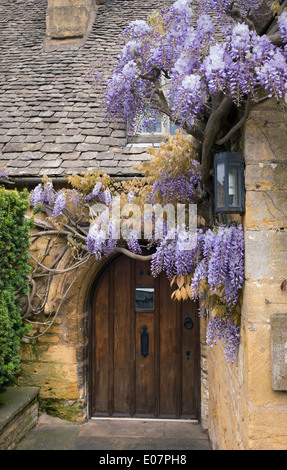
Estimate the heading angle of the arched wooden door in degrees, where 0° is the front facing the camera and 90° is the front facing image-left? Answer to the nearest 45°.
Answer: approximately 0°

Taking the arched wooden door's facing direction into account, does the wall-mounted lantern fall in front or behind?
in front

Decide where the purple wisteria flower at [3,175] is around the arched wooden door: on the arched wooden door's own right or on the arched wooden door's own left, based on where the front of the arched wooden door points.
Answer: on the arched wooden door's own right

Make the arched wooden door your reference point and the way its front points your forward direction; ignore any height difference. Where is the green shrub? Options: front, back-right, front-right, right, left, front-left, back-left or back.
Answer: front-right

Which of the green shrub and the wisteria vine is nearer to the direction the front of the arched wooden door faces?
the wisteria vine

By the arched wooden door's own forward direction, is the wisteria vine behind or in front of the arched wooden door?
in front
